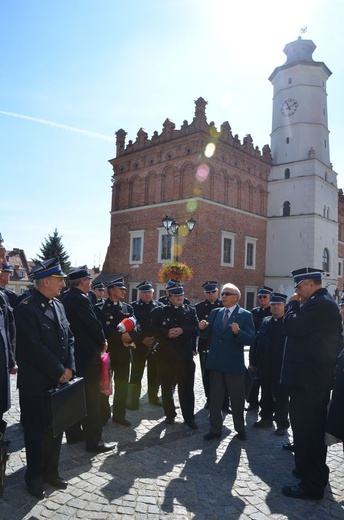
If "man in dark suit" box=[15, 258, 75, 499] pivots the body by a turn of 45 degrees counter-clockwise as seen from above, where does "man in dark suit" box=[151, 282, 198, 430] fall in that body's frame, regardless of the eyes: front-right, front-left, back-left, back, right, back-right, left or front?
front-left

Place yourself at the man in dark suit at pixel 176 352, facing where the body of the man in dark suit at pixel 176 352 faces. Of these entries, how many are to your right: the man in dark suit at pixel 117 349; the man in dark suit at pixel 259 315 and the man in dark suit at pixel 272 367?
1

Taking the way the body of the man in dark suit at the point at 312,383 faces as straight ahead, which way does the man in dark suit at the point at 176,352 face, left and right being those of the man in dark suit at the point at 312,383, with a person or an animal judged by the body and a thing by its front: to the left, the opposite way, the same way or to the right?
to the left

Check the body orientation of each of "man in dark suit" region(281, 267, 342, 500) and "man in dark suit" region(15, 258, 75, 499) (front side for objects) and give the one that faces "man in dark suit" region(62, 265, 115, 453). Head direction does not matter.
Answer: "man in dark suit" region(281, 267, 342, 500)

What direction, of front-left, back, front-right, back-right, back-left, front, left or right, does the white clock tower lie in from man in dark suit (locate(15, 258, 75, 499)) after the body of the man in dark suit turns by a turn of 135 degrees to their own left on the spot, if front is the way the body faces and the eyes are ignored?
front-right

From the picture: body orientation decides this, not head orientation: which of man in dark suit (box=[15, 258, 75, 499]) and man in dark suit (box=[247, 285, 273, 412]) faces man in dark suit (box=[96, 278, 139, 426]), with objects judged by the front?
man in dark suit (box=[247, 285, 273, 412])

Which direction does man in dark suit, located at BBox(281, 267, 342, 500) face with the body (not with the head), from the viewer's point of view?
to the viewer's left

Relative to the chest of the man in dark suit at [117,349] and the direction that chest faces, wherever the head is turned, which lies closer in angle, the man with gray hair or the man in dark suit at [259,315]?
the man with gray hair

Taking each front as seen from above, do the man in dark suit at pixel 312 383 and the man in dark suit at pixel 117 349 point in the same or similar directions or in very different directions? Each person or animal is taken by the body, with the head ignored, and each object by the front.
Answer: very different directions

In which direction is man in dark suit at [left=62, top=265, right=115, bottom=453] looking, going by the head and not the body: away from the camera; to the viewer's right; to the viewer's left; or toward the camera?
to the viewer's right

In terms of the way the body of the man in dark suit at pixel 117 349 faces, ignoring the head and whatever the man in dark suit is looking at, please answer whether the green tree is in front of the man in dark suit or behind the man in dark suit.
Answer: behind
